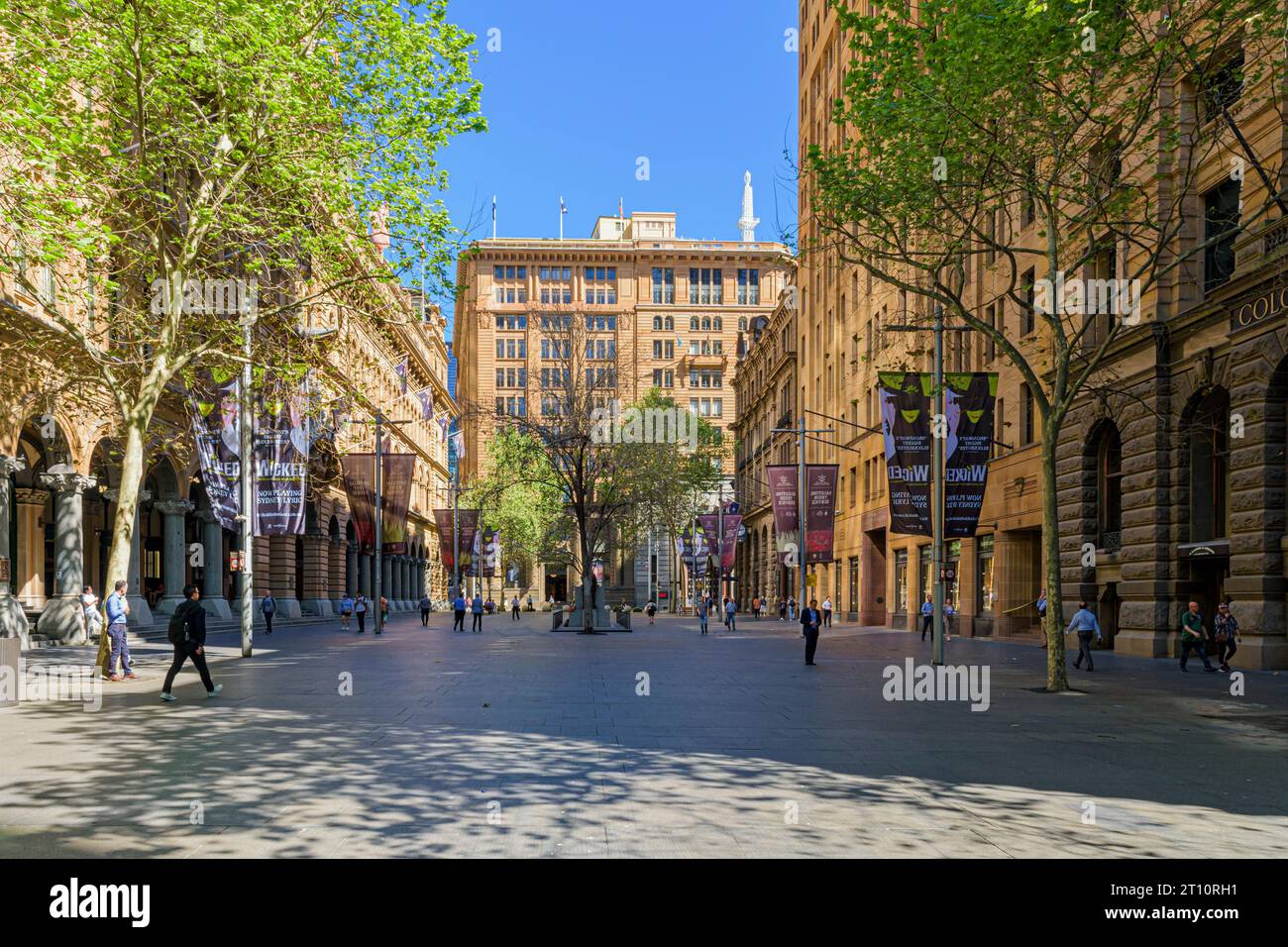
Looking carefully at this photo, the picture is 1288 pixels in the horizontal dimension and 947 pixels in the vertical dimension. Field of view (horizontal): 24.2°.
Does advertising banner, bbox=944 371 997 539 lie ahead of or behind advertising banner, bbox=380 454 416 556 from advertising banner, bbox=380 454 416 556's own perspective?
ahead

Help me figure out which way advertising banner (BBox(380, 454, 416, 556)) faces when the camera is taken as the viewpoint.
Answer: facing the viewer

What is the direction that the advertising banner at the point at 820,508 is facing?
toward the camera

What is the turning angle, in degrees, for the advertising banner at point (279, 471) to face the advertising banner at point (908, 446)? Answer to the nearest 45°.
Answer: approximately 45° to its left

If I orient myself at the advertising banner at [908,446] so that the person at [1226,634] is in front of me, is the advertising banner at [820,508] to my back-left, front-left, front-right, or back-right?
back-left

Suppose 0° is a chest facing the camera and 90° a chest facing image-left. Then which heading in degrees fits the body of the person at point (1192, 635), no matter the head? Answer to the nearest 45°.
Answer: approximately 315°

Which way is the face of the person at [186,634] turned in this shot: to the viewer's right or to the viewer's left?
to the viewer's right
